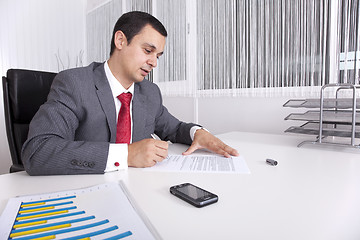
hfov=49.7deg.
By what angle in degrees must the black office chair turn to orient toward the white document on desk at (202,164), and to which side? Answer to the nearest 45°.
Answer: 0° — it already faces it

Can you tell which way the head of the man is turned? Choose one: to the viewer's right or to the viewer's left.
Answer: to the viewer's right

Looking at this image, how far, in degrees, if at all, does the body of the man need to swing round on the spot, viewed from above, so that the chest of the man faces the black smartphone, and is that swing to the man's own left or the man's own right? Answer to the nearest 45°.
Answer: approximately 45° to the man's own right

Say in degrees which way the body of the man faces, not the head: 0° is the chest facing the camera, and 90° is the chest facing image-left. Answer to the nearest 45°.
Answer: approximately 315°

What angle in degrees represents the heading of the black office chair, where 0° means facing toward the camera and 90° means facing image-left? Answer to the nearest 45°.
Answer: approximately 315°

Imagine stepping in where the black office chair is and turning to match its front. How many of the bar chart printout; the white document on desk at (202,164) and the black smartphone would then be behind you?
0

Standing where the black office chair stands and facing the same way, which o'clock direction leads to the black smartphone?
The black smartphone is roughly at 1 o'clock from the black office chair.

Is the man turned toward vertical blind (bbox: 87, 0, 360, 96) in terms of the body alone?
no
